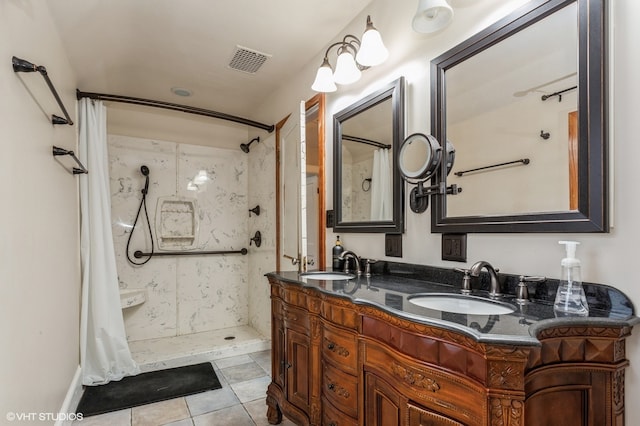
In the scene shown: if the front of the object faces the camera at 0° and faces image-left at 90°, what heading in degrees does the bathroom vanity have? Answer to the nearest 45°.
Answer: approximately 45°

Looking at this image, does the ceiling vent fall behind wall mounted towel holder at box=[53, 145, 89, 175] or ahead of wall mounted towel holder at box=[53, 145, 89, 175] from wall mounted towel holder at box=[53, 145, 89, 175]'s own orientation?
ahead

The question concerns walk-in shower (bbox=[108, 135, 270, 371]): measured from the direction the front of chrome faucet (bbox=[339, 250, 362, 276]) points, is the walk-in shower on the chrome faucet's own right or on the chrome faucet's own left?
on the chrome faucet's own right

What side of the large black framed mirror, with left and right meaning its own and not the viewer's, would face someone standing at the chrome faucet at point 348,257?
right

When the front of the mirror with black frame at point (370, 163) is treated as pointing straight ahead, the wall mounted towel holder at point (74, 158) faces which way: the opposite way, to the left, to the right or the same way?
the opposite way

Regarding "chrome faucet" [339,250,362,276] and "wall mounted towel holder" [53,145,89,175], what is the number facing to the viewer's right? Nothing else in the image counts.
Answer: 1

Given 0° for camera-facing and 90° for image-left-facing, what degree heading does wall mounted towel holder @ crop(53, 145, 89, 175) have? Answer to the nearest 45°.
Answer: approximately 270°

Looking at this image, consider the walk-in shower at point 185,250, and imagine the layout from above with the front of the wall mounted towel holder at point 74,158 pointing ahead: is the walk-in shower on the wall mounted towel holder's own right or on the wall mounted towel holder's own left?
on the wall mounted towel holder's own left
